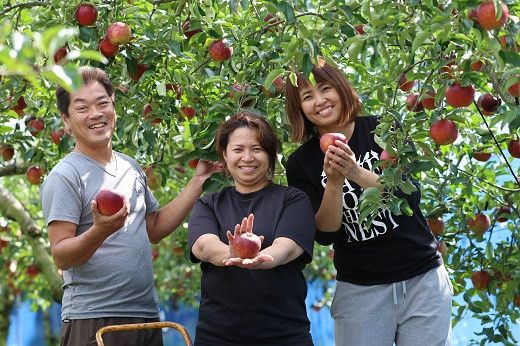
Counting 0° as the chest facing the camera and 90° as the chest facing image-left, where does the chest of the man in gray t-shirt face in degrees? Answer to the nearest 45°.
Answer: approximately 315°

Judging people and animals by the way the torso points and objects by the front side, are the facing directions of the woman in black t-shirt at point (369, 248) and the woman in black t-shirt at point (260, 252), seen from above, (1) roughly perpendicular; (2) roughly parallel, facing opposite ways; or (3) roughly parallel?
roughly parallel

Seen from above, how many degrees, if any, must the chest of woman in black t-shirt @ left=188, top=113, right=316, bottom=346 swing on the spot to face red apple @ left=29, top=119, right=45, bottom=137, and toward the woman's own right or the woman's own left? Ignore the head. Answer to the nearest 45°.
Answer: approximately 135° to the woman's own right

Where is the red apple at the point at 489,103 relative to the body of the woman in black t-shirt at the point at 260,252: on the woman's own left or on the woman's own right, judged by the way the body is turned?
on the woman's own left

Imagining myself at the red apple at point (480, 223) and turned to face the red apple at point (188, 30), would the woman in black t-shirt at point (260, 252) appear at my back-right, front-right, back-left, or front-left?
front-left

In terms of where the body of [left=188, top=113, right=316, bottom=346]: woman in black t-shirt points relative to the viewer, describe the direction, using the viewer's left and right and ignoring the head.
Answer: facing the viewer

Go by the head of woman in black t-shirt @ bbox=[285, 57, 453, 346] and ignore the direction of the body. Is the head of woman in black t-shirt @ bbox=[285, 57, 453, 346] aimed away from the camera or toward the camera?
toward the camera

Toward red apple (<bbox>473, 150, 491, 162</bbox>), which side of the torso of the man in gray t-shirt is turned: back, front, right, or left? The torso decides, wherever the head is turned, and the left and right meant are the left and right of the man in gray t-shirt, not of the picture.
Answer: left

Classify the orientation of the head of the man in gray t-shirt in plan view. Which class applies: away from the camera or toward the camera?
toward the camera

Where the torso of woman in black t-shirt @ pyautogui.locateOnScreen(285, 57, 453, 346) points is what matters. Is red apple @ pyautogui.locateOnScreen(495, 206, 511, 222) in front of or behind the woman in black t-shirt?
behind

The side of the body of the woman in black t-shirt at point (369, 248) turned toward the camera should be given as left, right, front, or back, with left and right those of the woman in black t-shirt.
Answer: front

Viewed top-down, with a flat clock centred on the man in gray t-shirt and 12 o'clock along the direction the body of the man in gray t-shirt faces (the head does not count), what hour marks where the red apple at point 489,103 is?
The red apple is roughly at 10 o'clock from the man in gray t-shirt.

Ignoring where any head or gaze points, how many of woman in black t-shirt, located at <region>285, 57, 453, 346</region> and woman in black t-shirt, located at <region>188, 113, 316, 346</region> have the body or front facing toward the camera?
2
